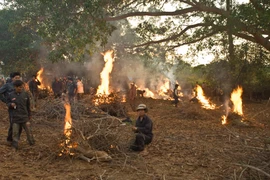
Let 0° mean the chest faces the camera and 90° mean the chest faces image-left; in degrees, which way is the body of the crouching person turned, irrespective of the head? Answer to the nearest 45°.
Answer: approximately 45°

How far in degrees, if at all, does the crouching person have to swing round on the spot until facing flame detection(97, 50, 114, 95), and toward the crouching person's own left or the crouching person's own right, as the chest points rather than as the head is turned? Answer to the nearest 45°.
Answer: approximately 135° to the crouching person's own right

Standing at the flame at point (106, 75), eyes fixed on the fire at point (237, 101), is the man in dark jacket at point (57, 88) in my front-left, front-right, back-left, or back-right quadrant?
back-right

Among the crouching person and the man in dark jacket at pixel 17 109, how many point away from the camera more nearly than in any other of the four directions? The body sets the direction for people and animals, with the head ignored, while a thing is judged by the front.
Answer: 0

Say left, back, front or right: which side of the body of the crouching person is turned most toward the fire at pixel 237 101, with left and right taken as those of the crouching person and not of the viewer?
back

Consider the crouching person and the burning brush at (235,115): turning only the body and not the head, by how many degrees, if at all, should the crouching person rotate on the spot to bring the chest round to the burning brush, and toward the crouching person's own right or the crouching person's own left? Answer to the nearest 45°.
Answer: approximately 180°
